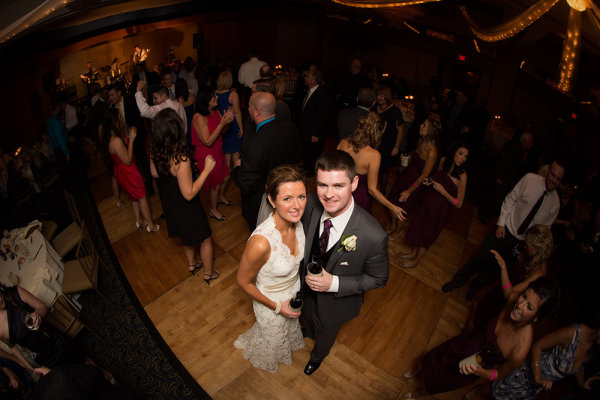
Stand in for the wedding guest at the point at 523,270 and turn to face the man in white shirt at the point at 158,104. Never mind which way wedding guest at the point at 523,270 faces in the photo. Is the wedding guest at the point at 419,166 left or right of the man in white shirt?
right

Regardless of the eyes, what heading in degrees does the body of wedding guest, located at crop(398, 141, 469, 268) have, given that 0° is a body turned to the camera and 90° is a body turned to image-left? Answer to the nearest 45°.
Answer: approximately 45°

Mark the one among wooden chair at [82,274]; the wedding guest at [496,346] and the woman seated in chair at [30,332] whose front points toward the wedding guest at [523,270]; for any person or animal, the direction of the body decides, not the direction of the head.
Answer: the woman seated in chair

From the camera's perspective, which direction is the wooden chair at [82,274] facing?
to the viewer's left

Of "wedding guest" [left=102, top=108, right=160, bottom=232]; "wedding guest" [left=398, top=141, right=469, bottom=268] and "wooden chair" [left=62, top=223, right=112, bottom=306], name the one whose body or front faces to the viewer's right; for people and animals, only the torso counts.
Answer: "wedding guest" [left=102, top=108, right=160, bottom=232]

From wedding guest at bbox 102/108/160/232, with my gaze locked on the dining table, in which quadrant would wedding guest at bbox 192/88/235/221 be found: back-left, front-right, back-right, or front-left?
back-left

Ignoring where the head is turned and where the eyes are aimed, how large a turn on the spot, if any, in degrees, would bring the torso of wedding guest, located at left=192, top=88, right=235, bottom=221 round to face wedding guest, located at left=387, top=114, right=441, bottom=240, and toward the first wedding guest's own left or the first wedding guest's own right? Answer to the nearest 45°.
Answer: approximately 45° to the first wedding guest's own right

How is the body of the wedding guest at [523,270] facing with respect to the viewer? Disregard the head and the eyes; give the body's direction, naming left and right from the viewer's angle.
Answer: facing to the left of the viewer
